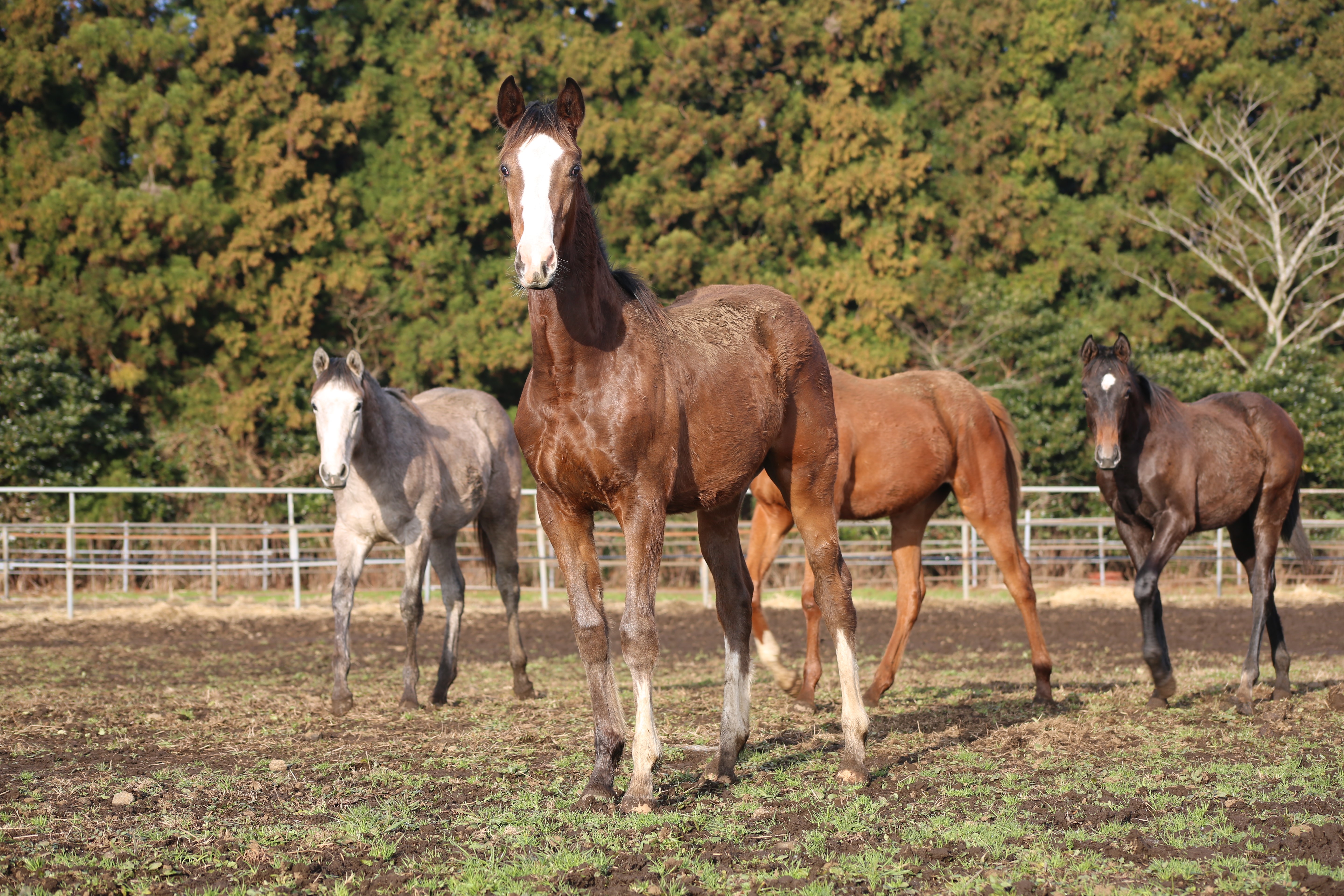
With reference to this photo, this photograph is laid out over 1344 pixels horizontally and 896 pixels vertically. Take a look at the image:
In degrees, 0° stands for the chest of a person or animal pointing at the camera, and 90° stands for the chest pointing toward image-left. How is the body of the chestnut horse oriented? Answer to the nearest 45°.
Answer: approximately 90°

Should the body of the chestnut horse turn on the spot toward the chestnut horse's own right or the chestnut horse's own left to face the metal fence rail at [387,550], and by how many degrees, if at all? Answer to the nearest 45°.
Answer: approximately 45° to the chestnut horse's own right

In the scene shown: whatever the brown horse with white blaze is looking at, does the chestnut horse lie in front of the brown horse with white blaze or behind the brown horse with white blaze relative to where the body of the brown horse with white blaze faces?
behind

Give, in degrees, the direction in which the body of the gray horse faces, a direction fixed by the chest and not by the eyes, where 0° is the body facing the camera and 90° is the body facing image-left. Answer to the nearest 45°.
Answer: approximately 45°

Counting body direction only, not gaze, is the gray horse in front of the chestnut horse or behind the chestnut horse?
in front

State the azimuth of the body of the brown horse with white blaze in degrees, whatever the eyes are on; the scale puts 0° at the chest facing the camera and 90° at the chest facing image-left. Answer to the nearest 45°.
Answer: approximately 45°

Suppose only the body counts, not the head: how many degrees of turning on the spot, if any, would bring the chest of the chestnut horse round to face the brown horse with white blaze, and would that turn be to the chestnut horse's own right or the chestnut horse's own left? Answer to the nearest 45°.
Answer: approximately 90° to the chestnut horse's own left

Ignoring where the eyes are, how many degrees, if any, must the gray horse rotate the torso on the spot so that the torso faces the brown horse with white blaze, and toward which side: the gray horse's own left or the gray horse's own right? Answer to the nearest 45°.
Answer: approximately 45° to the gray horse's own left

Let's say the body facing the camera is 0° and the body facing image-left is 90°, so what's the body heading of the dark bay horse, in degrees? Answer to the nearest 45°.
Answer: approximately 45°
